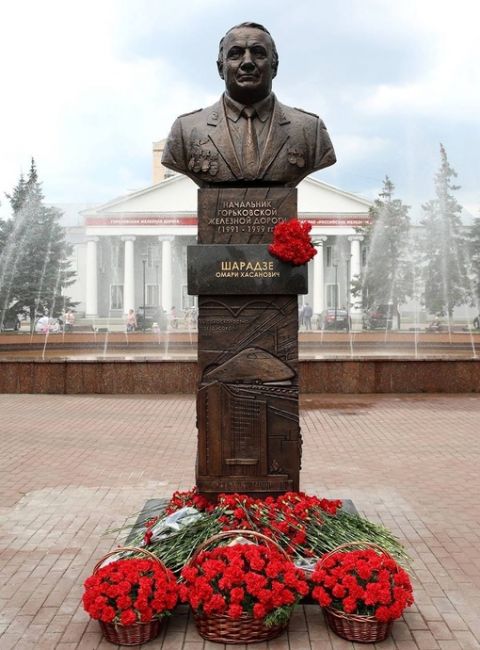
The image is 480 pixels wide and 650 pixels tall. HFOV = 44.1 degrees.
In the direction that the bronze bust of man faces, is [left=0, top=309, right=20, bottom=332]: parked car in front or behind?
behind

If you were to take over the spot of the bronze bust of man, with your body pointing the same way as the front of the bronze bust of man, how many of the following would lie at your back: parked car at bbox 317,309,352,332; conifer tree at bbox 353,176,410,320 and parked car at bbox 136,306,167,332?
3

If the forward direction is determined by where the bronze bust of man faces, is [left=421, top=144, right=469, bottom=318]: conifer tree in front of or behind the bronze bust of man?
behind

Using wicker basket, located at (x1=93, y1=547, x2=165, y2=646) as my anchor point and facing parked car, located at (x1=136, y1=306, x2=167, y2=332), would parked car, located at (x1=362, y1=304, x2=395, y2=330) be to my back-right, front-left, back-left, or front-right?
front-right

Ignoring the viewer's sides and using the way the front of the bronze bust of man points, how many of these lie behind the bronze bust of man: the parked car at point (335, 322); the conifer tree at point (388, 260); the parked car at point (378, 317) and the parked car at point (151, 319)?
4

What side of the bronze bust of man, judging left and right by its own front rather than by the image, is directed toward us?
front

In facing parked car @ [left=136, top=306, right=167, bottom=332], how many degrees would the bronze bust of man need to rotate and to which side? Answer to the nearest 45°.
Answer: approximately 180°

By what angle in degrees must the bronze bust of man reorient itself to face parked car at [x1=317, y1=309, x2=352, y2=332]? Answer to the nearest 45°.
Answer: approximately 180°

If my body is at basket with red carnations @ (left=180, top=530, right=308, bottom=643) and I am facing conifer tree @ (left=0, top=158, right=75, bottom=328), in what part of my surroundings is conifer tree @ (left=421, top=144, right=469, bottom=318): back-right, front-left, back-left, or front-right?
front-right

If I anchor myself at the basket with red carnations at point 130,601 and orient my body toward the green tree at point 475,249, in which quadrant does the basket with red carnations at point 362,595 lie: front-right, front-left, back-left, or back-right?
front-right

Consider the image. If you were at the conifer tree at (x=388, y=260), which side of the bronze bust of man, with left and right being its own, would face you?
back
